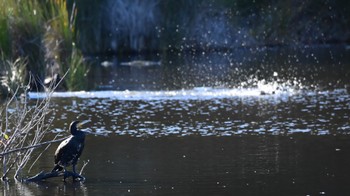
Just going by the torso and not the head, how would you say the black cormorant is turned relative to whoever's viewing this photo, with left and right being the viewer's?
facing to the right of the viewer
